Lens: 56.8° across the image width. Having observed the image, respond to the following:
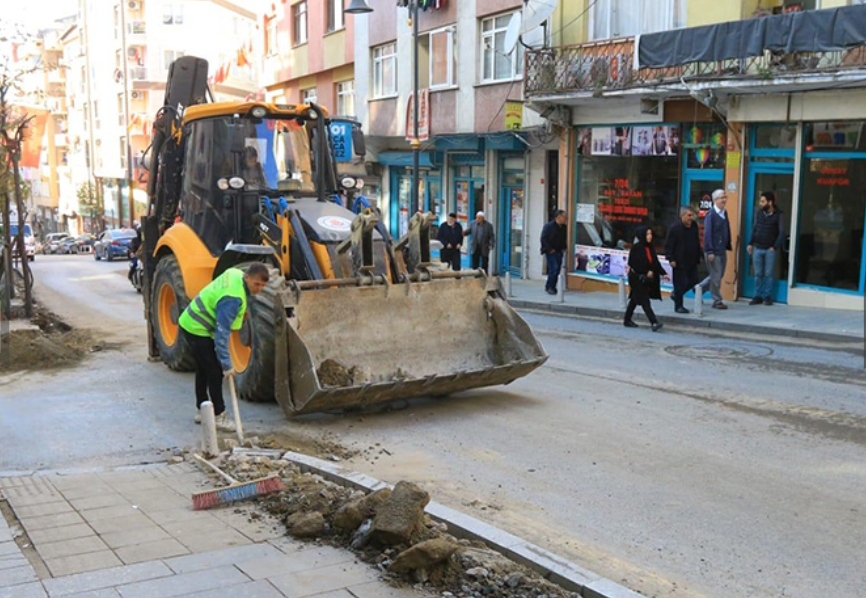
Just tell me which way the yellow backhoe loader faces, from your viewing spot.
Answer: facing the viewer and to the right of the viewer

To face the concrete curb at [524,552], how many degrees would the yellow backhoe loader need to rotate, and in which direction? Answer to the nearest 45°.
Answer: approximately 45° to its right

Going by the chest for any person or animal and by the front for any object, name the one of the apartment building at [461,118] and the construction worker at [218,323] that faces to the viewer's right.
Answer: the construction worker

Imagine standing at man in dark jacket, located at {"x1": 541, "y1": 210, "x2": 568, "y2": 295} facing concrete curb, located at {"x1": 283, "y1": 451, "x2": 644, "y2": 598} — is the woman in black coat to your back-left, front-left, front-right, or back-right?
front-left

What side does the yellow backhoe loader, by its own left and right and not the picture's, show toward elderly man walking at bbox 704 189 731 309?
left

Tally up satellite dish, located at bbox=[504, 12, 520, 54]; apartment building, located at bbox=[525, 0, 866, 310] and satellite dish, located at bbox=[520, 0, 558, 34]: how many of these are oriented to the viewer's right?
0

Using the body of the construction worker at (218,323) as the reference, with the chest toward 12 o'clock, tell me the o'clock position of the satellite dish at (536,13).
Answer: The satellite dish is roughly at 10 o'clock from the construction worker.

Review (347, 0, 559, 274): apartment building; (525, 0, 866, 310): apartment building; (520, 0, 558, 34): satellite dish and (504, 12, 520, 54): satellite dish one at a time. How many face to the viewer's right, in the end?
0

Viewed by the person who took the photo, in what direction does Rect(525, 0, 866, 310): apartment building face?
facing the viewer and to the left of the viewer

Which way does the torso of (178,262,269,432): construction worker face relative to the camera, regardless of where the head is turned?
to the viewer's right

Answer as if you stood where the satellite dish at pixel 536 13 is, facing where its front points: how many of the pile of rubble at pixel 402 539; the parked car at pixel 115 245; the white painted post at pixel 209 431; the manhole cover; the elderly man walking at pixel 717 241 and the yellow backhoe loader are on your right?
1

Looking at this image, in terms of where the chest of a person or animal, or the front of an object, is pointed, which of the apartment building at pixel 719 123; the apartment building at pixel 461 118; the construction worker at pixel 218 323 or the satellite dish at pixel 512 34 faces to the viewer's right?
the construction worker

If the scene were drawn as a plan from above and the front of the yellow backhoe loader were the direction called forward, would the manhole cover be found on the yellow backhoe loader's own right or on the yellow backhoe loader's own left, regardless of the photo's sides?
on the yellow backhoe loader's own left

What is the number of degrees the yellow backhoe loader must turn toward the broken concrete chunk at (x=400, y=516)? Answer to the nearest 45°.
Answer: approximately 45° to its right

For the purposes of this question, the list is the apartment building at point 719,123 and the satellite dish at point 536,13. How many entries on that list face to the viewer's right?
0
